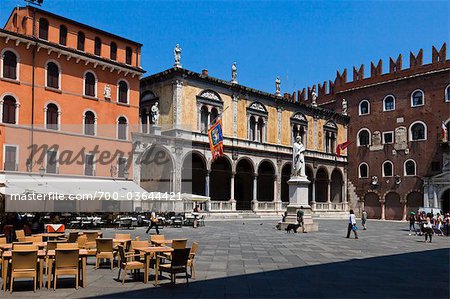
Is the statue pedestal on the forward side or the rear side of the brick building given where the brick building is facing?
on the forward side

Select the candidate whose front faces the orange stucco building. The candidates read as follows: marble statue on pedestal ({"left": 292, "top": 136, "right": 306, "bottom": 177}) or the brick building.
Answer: the brick building

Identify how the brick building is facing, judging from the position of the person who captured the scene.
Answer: facing the viewer and to the left of the viewer

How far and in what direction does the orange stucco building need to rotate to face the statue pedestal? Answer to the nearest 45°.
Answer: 0° — it already faces it

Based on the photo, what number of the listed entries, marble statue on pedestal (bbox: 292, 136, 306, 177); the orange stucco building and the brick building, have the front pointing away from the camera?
0

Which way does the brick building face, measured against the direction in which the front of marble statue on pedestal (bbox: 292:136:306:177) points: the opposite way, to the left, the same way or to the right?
to the right

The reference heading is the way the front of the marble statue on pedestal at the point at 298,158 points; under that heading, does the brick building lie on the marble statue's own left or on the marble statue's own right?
on the marble statue's own left

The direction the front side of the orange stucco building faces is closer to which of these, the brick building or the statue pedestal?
the statue pedestal

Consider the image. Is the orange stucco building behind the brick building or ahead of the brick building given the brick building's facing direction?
ahead
